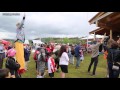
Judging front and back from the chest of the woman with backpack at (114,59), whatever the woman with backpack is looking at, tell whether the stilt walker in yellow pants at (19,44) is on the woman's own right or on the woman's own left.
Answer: on the woman's own left

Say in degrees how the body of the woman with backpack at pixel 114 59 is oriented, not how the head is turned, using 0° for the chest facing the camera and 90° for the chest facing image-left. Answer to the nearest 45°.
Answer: approximately 180°
